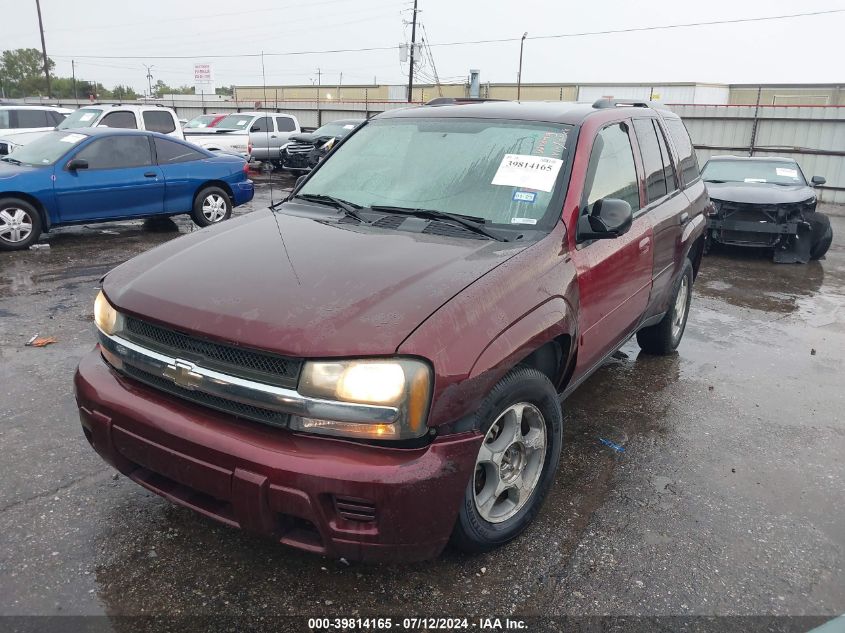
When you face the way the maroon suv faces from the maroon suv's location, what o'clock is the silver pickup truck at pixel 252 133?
The silver pickup truck is roughly at 4 o'clock from the maroon suv.

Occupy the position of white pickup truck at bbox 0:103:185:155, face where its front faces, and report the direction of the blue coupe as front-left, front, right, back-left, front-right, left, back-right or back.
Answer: front-left

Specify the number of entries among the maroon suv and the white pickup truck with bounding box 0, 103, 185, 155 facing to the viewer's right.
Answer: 0

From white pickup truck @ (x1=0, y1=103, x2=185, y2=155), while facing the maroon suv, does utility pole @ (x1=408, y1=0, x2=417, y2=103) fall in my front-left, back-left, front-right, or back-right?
back-left

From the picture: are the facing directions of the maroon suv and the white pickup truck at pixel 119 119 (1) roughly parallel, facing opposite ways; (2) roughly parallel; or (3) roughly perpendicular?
roughly parallel

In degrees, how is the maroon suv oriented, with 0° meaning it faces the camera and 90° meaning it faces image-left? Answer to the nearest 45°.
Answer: approximately 45°
